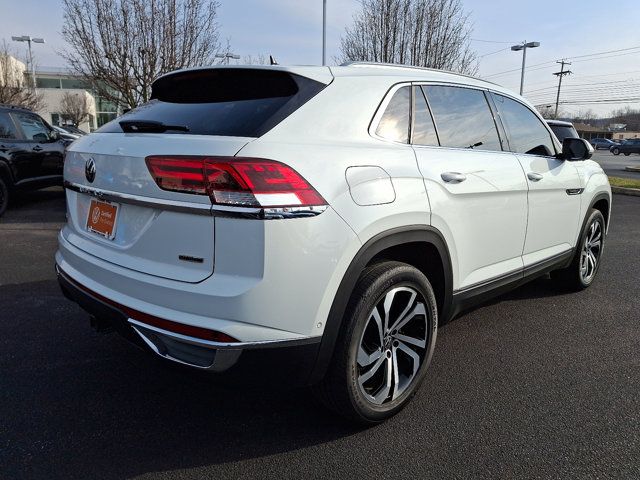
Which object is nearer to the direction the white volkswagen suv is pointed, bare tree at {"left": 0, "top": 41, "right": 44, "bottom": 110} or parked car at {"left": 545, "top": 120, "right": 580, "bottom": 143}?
the parked car

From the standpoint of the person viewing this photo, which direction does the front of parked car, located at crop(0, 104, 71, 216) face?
facing away from the viewer and to the right of the viewer

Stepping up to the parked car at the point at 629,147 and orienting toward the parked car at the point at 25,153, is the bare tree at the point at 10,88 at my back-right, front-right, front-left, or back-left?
front-right

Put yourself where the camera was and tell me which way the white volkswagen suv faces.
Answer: facing away from the viewer and to the right of the viewer

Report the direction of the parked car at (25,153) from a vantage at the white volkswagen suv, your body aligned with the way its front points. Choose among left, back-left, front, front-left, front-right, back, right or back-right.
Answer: left

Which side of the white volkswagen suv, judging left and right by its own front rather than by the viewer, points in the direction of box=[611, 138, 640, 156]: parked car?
front

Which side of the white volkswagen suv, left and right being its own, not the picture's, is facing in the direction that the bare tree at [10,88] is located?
left

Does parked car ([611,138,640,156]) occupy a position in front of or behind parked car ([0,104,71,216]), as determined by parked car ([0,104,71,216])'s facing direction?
in front

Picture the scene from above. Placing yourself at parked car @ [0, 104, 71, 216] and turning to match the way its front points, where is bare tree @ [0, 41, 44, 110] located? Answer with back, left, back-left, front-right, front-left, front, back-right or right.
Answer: front-left

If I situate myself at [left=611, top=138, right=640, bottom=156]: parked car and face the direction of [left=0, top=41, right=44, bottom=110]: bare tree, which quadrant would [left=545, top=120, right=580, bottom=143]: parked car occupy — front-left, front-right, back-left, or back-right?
front-left
